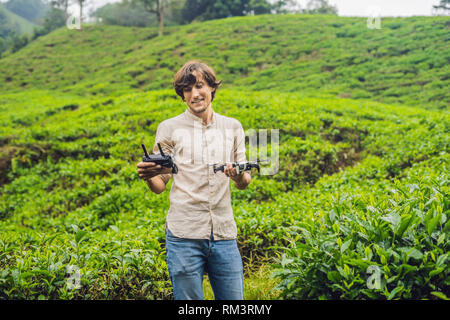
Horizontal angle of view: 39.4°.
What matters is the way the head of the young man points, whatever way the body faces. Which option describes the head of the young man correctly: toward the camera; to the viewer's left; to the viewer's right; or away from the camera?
toward the camera

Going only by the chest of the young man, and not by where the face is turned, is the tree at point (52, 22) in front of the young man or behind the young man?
behind
